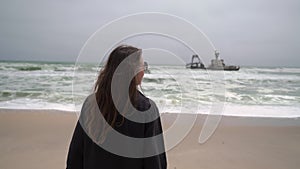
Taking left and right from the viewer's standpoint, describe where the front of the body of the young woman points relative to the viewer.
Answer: facing away from the viewer and to the right of the viewer

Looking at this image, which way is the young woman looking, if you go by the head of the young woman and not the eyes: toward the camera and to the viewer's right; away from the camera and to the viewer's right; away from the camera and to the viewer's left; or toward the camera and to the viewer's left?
away from the camera and to the viewer's right
